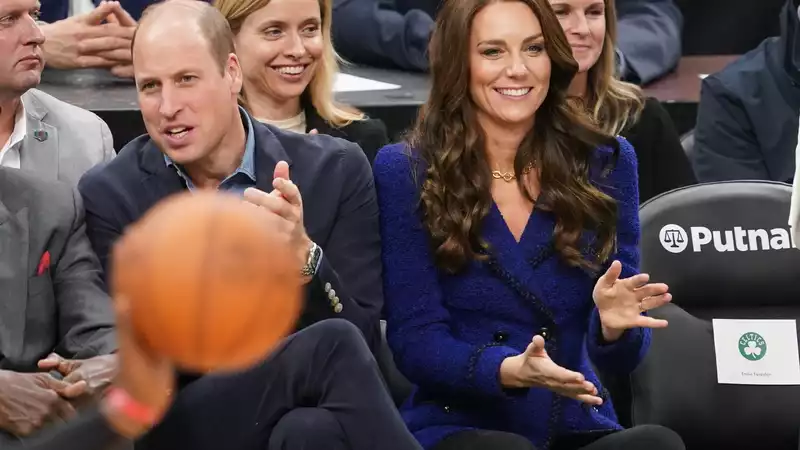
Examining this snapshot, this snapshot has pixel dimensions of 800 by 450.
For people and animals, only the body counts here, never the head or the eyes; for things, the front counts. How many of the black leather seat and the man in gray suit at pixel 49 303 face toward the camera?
2

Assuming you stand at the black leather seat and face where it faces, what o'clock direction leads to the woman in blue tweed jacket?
The woman in blue tweed jacket is roughly at 2 o'clock from the black leather seat.

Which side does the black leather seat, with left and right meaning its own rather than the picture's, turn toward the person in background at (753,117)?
back

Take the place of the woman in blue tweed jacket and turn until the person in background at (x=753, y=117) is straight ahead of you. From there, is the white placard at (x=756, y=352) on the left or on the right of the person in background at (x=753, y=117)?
right

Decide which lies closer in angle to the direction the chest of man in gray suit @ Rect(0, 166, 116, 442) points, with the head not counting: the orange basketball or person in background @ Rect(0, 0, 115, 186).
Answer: the orange basketball

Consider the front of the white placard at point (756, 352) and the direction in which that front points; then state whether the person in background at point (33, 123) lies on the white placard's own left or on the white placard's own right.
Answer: on the white placard's own right

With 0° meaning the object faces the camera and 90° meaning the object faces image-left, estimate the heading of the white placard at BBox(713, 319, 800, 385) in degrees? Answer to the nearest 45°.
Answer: approximately 0°

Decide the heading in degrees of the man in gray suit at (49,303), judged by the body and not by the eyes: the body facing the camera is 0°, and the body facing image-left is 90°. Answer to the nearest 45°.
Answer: approximately 0°

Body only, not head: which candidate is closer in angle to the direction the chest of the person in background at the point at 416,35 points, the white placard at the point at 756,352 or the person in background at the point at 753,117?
the white placard
